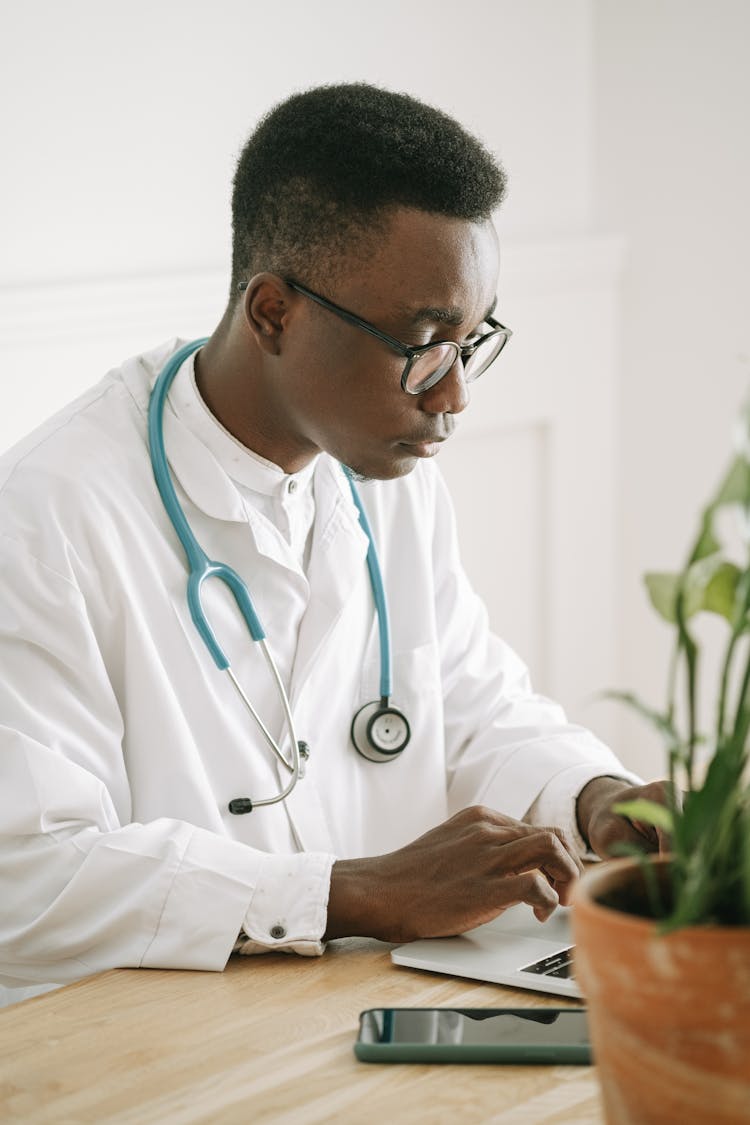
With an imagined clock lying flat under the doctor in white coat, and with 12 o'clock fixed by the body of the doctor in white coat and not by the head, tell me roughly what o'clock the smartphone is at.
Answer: The smartphone is roughly at 1 o'clock from the doctor in white coat.

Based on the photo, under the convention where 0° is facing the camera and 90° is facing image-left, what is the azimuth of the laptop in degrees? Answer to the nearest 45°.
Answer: approximately 135°

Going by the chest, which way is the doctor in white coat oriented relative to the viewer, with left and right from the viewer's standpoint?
facing the viewer and to the right of the viewer

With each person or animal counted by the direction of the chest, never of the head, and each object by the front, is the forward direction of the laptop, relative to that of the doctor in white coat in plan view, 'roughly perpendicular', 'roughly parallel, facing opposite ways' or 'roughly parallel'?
roughly parallel, facing opposite ways
